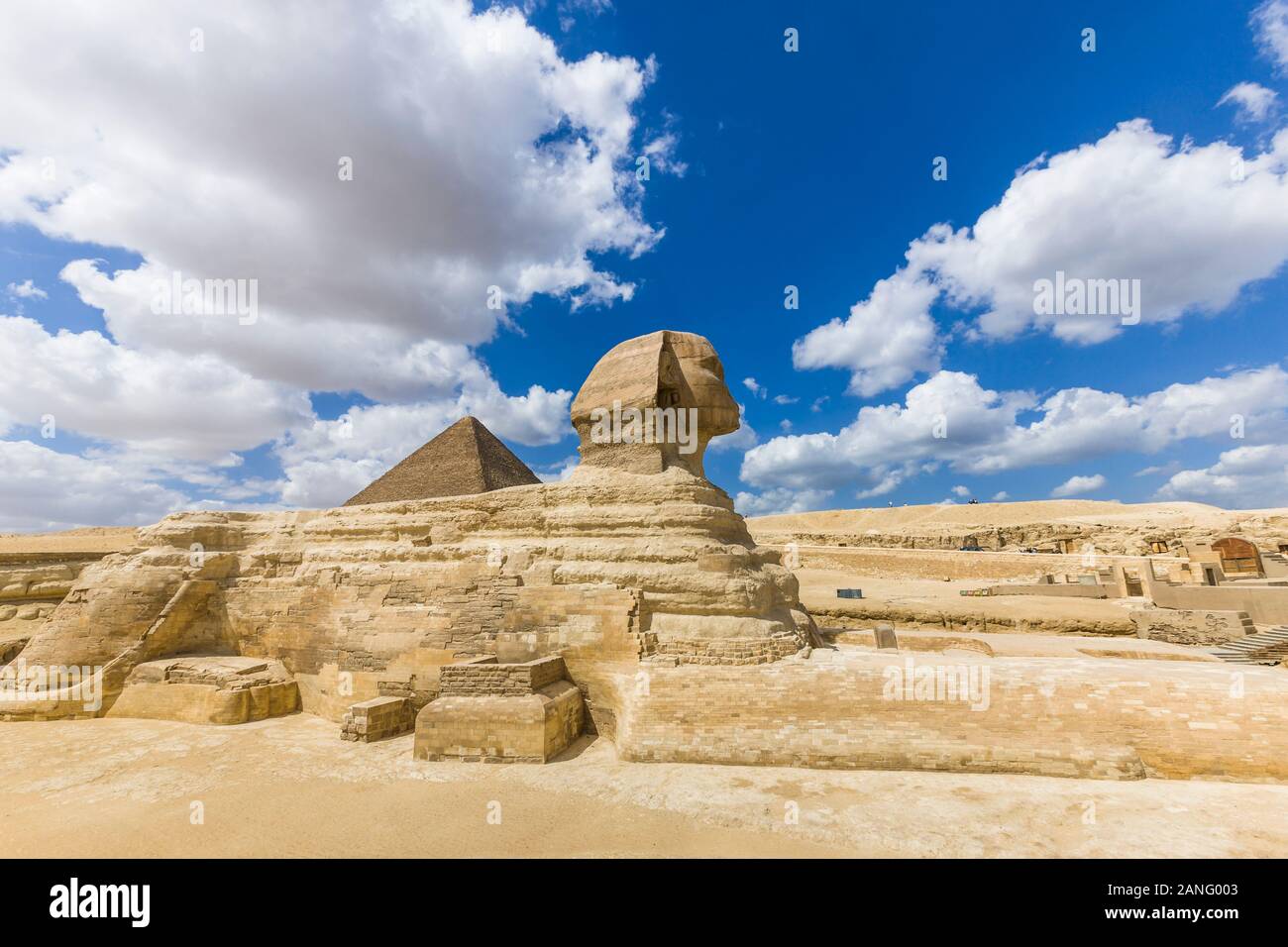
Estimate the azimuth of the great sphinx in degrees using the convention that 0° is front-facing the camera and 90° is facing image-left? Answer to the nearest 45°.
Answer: approximately 270°

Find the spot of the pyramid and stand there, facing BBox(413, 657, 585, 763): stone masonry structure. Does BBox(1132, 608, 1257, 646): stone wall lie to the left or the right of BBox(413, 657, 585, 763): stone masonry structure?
left

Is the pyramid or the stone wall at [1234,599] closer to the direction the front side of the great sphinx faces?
the stone wall

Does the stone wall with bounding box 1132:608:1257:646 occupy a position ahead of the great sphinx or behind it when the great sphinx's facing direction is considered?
ahead

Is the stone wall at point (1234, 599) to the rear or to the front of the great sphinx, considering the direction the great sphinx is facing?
to the front
